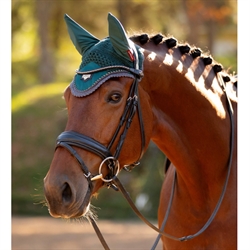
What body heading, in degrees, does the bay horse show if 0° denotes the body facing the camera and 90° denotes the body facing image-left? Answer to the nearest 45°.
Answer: approximately 45°
